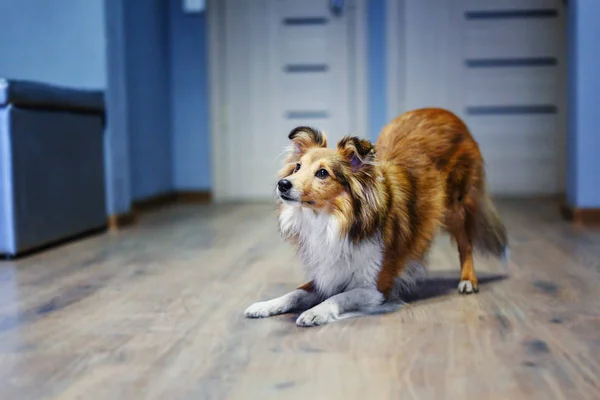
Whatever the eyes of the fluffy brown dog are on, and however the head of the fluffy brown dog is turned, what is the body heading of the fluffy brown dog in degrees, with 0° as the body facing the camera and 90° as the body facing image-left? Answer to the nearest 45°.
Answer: approximately 45°

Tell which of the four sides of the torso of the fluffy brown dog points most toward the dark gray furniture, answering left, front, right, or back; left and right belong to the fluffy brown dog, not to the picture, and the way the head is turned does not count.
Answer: right

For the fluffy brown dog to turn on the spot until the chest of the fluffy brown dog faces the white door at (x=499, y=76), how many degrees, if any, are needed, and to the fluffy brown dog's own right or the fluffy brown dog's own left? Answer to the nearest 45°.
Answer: approximately 135° to the fluffy brown dog's own right

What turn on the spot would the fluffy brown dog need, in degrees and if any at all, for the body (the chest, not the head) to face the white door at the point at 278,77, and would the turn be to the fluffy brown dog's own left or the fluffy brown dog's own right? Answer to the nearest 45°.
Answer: approximately 135° to the fluffy brown dog's own right
